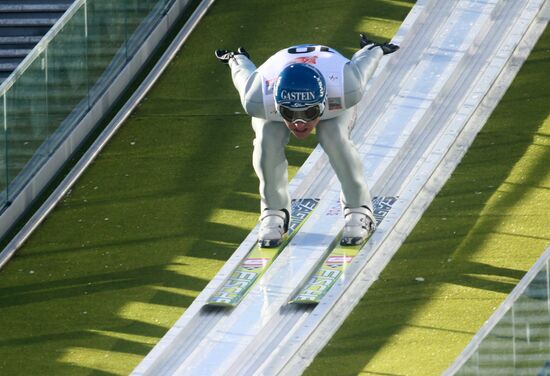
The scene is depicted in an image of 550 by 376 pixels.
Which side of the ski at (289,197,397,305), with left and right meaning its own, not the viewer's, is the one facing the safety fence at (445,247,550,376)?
left

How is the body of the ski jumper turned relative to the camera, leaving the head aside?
toward the camera

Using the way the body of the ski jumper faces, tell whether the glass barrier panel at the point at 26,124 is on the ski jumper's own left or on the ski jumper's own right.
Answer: on the ski jumper's own right

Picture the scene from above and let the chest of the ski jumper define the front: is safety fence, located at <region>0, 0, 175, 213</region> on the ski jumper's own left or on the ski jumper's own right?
on the ski jumper's own right

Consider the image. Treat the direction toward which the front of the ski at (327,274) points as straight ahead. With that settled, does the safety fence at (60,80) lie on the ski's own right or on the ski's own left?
on the ski's own right
